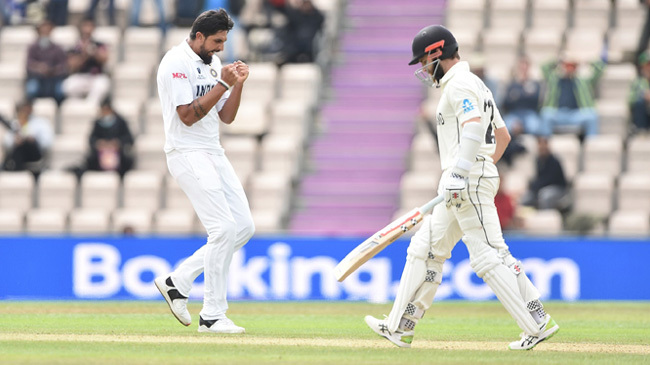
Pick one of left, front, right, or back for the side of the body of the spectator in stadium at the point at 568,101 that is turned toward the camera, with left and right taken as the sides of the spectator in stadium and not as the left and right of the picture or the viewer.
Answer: front

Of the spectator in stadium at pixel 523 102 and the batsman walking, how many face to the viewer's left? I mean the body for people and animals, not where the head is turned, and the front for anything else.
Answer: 1

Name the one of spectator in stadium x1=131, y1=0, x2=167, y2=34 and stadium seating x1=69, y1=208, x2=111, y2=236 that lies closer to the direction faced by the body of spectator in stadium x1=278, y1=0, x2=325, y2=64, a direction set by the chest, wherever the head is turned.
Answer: the stadium seating

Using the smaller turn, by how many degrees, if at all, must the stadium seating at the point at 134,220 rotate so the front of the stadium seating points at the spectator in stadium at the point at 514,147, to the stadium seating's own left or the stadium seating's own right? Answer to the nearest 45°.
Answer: approximately 90° to the stadium seating's own left

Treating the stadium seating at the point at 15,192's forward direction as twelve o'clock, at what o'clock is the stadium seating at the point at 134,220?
the stadium seating at the point at 134,220 is roughly at 10 o'clock from the stadium seating at the point at 15,192.

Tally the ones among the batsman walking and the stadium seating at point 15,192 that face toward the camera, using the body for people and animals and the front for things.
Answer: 1

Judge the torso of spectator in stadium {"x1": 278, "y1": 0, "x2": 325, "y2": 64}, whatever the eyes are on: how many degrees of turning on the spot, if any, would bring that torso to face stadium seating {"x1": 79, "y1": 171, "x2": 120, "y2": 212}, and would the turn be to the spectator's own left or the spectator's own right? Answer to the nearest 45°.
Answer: approximately 45° to the spectator's own right

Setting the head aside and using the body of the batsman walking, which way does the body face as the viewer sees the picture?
to the viewer's left

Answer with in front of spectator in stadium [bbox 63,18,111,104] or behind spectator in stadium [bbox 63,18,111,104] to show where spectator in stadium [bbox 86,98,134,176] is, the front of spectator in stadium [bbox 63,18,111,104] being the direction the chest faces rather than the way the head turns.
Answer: in front

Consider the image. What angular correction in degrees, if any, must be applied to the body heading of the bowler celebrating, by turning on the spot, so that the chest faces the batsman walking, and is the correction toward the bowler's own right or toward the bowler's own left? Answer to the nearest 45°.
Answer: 0° — they already face them

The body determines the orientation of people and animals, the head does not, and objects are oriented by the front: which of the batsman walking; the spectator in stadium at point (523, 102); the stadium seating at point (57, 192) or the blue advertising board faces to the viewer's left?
the batsman walking

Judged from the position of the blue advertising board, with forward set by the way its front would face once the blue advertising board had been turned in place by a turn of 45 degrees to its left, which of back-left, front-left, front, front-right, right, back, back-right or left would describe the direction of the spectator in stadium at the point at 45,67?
back

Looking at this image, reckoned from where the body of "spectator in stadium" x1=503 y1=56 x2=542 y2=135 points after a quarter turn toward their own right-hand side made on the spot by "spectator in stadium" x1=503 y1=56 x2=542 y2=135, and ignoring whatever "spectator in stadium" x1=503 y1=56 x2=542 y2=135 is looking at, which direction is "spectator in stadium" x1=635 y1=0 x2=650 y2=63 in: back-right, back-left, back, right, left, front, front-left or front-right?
back-right

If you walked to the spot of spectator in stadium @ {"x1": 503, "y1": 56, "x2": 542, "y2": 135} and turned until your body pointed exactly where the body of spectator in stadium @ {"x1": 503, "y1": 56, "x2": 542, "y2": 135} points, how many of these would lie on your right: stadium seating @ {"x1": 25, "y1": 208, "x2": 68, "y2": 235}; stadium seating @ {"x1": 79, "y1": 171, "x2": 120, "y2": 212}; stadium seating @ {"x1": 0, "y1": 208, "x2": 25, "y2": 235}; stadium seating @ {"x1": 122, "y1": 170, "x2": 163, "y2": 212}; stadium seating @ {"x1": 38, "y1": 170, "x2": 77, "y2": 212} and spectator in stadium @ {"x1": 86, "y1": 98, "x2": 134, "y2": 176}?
6

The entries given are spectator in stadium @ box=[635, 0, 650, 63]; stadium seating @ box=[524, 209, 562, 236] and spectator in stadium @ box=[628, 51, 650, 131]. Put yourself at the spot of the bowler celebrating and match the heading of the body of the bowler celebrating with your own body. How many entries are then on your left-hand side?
3
